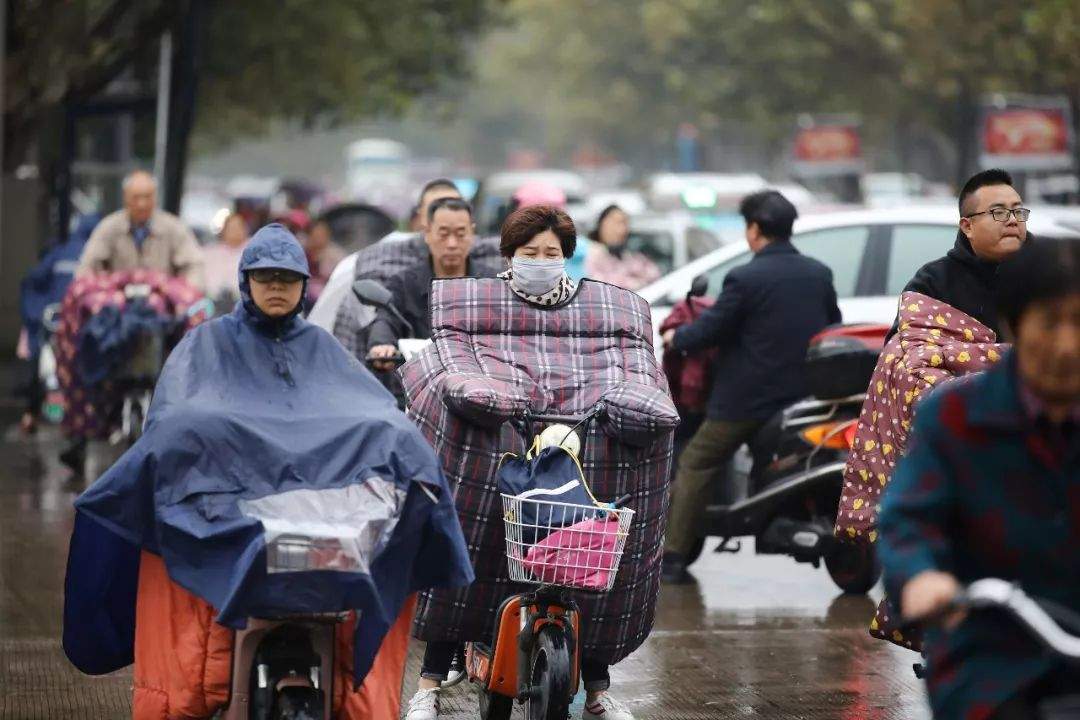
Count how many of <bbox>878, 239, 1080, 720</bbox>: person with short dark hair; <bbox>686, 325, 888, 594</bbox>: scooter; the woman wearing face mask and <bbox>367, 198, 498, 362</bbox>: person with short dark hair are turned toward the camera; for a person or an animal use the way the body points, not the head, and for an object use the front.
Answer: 3

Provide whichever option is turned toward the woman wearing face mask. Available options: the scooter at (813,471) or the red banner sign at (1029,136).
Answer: the red banner sign

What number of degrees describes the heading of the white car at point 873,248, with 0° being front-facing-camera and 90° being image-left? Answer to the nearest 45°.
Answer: approximately 90°

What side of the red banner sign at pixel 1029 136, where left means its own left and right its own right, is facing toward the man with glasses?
front

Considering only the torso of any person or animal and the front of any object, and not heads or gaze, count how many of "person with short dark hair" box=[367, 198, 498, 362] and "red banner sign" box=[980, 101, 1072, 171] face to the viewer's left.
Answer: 0

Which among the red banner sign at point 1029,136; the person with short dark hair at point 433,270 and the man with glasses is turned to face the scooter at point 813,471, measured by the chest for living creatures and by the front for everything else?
the red banner sign
